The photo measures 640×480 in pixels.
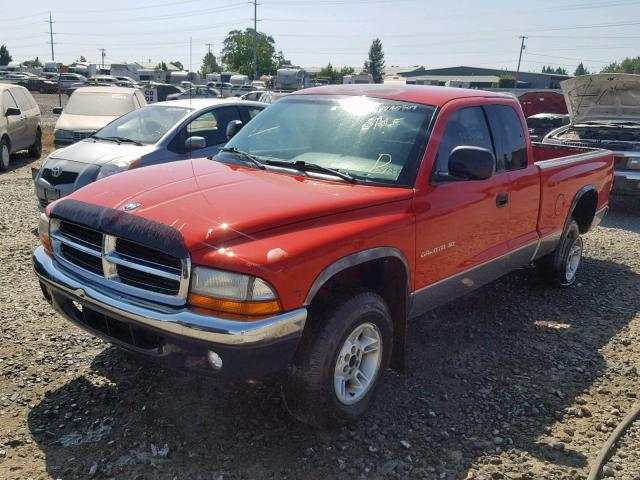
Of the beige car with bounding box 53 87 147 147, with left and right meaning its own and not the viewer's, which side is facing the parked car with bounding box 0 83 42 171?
right

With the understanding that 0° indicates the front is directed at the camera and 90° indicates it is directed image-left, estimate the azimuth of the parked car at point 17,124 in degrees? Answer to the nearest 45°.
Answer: approximately 45°

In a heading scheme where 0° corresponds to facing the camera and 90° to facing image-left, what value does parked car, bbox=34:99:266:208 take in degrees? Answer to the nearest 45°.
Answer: approximately 45°

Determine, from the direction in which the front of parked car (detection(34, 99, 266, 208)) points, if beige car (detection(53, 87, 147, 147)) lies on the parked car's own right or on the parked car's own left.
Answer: on the parked car's own right

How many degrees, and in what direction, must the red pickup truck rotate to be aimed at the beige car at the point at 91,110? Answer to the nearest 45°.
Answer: approximately 90° to its right

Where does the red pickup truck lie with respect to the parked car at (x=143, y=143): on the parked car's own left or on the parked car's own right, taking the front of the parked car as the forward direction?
on the parked car's own left

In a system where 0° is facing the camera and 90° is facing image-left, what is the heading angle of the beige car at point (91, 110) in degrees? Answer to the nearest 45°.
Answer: approximately 45°

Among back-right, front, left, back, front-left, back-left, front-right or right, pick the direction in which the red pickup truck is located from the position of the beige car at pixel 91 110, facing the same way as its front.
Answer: front-left
